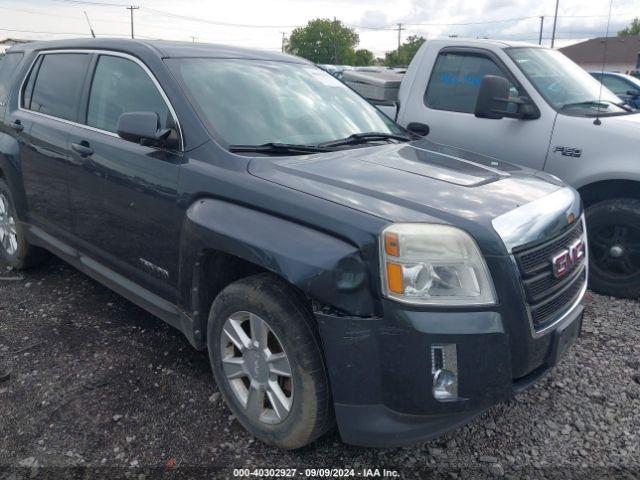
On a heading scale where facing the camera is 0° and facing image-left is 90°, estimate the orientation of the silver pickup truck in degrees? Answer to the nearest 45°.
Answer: approximately 315°
